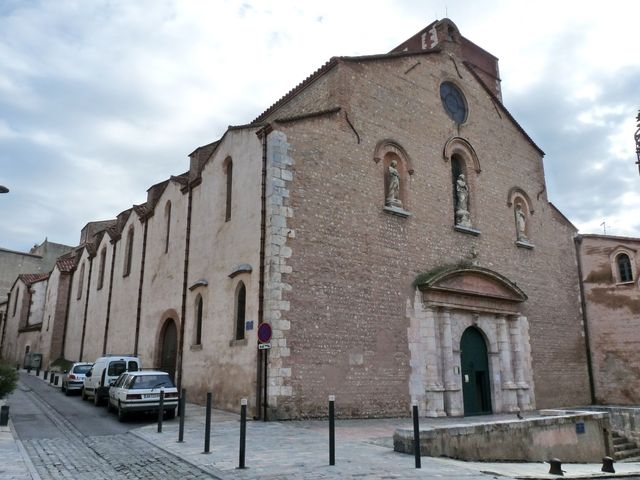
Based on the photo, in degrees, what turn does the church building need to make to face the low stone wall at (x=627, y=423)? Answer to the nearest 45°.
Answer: approximately 45° to its left

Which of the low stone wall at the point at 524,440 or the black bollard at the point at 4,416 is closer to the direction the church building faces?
the low stone wall

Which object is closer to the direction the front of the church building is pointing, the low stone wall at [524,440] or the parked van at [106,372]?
the low stone wall

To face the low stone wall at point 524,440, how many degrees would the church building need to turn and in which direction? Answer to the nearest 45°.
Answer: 0° — it already faces it

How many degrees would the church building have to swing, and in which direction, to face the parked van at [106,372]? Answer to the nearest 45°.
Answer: approximately 135° to its right

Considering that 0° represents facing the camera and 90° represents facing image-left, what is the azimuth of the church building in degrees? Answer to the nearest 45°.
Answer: approximately 315°

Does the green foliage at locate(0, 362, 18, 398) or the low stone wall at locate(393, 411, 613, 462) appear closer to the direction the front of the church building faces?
the low stone wall

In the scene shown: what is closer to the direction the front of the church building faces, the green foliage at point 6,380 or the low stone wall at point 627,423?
the low stone wall

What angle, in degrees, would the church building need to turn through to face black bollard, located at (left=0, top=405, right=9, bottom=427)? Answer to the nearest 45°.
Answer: approximately 90° to its right
